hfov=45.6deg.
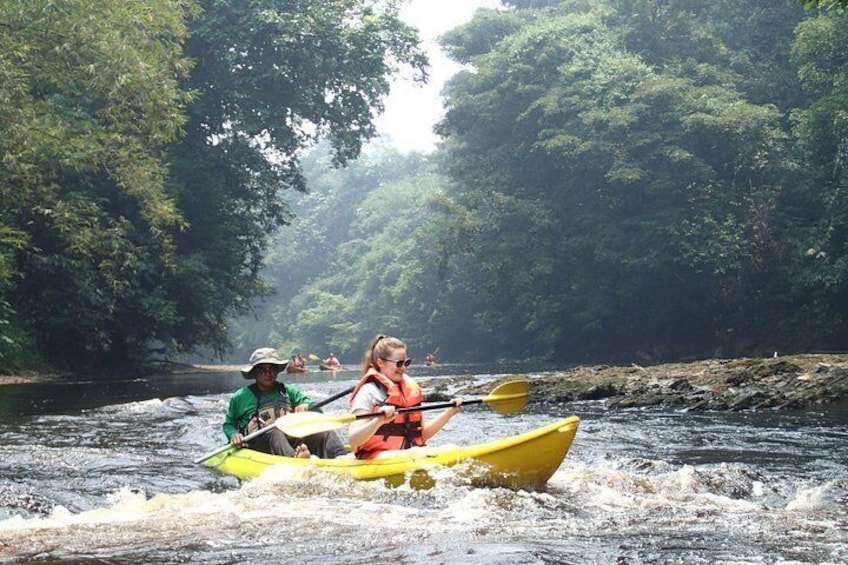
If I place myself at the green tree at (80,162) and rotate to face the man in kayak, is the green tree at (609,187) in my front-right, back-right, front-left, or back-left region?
back-left

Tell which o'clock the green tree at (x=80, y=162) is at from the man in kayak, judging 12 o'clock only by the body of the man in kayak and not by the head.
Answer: The green tree is roughly at 7 o'clock from the man in kayak.

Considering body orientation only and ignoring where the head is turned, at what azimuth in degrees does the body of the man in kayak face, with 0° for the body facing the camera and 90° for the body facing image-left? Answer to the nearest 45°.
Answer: approximately 315°

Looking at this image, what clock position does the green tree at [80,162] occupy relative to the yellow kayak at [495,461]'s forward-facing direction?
The green tree is roughly at 8 o'clock from the yellow kayak.

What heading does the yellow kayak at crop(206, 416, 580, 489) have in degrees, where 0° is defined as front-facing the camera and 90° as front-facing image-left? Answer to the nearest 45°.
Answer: approximately 270°

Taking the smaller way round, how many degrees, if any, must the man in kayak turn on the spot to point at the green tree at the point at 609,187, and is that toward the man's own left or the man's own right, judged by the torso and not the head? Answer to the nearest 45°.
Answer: approximately 90° to the man's own left

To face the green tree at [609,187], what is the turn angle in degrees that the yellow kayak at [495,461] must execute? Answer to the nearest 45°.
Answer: approximately 90° to its left
